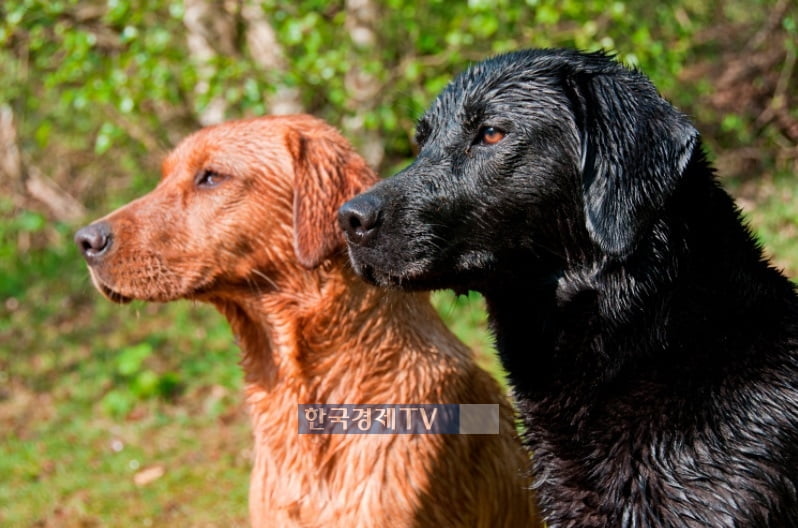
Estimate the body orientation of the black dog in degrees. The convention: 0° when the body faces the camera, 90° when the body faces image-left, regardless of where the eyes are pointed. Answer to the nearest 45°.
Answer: approximately 90°

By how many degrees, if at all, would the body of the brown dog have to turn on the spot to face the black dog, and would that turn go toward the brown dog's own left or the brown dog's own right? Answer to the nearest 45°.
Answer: approximately 135° to the brown dog's own left

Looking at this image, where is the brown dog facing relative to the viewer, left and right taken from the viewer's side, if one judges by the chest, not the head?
facing to the left of the viewer

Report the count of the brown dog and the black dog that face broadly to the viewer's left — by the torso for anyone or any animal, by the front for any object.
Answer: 2
